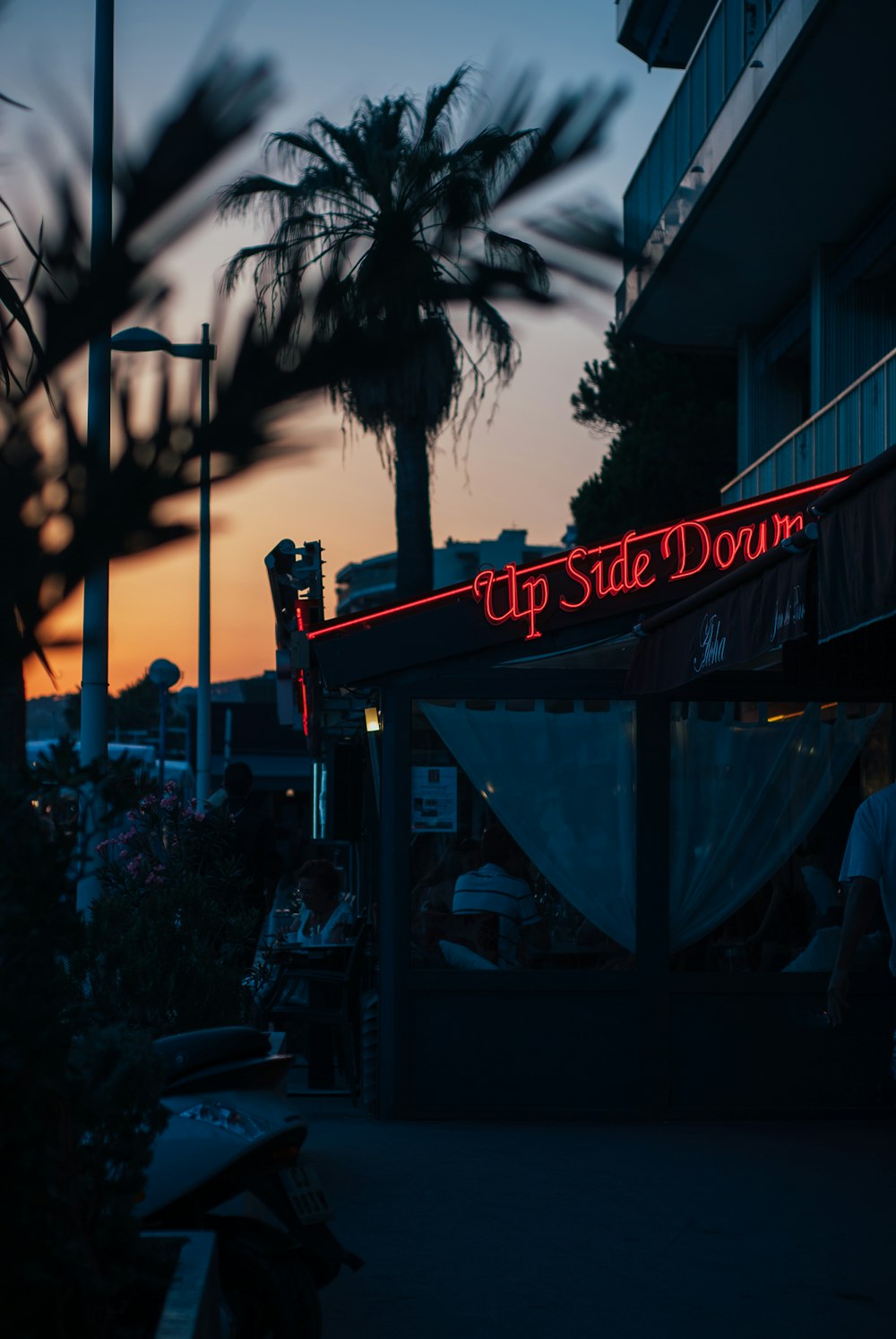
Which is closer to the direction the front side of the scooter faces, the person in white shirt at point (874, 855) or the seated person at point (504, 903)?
the seated person

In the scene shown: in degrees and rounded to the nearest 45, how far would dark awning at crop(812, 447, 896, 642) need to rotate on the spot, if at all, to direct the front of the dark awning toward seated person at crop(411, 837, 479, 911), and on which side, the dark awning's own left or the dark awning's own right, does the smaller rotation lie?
approximately 90° to the dark awning's own right

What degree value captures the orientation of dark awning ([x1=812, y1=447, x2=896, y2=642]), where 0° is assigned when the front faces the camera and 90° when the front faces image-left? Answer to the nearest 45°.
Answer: approximately 45°

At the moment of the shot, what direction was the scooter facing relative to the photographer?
facing away from the viewer and to the left of the viewer

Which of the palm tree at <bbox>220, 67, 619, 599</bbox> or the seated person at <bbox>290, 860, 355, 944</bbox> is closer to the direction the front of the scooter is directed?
the seated person

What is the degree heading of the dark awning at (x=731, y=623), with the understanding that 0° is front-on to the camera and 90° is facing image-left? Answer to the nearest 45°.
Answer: approximately 45°

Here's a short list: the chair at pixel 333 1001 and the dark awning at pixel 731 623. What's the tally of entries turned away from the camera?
0
